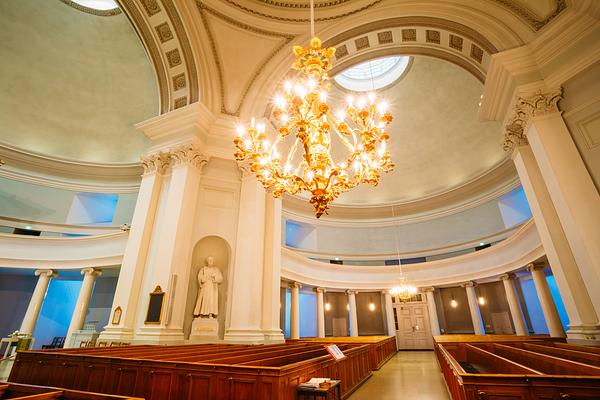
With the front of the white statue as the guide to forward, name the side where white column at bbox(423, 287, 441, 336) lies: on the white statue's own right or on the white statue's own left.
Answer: on the white statue's own left

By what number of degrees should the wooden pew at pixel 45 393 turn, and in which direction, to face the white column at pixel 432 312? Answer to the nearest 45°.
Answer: approximately 180°

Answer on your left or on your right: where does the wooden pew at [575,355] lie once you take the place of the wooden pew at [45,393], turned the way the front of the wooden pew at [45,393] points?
on your left

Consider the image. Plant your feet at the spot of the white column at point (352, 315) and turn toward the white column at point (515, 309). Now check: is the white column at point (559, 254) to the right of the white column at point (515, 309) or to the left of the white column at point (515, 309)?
right

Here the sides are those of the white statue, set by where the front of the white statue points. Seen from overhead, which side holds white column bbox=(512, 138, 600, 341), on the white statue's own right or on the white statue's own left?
on the white statue's own left

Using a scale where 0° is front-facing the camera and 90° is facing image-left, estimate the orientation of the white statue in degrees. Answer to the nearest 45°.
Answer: approximately 0°

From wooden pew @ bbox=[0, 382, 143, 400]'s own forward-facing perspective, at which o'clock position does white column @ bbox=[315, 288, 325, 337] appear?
The white column is roughly at 6 o'clock from the wooden pew.

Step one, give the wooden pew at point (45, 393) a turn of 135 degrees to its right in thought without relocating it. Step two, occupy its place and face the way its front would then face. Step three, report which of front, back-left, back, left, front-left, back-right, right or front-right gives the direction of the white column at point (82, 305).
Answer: front

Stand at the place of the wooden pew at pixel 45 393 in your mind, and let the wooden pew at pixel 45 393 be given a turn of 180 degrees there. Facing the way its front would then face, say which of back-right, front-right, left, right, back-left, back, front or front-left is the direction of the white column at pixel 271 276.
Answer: front
